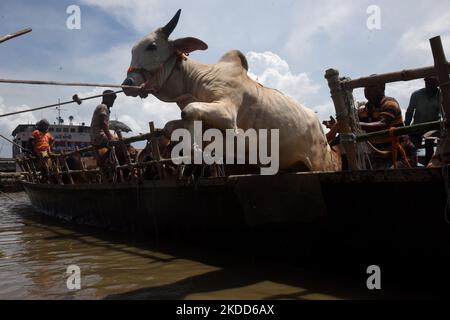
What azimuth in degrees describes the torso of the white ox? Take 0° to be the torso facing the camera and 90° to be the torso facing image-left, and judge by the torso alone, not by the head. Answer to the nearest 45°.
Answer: approximately 90°

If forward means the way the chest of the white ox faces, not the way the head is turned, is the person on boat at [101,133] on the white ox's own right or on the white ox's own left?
on the white ox's own right

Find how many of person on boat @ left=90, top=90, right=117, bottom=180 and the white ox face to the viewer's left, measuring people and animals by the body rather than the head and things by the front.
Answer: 1

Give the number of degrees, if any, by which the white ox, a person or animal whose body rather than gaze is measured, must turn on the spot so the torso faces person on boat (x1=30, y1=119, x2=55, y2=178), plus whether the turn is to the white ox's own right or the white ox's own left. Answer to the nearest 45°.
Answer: approximately 45° to the white ox's own right

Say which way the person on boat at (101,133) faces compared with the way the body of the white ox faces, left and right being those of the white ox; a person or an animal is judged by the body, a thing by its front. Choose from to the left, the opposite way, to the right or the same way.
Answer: the opposite way

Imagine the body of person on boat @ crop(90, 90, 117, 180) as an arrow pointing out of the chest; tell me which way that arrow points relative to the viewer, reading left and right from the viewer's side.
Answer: facing to the right of the viewer

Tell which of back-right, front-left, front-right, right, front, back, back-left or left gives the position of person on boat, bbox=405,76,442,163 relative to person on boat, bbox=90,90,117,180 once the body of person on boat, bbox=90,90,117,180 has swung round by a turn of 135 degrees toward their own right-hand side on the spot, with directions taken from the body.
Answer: left
